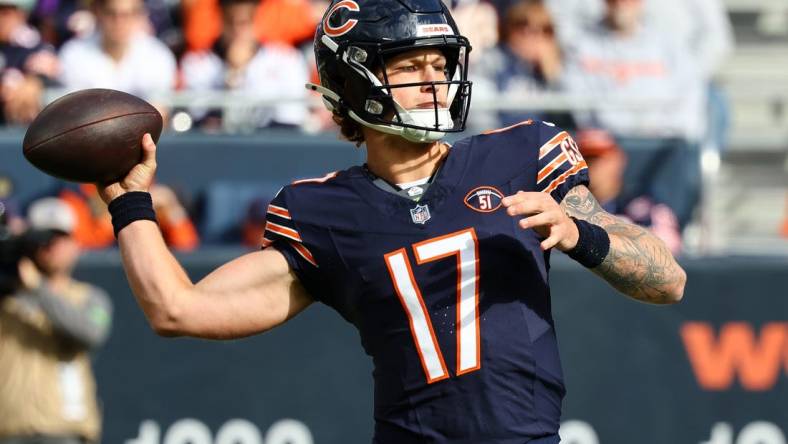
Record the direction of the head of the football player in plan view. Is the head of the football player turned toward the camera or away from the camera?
toward the camera

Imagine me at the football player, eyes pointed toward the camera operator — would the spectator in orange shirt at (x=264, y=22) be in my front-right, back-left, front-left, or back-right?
front-right

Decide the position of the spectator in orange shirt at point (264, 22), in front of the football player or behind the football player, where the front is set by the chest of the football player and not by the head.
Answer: behind

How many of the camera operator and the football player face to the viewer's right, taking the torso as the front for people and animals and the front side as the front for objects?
0

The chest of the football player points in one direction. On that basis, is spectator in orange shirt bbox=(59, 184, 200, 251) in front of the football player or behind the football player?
behind

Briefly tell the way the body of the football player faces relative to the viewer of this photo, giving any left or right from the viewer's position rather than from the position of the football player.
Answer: facing the viewer

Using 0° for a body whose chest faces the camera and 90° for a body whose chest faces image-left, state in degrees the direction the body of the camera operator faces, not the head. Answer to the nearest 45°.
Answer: approximately 45°
